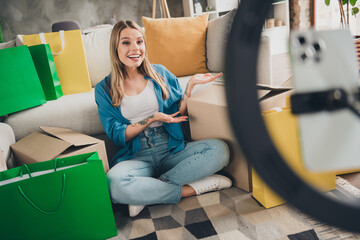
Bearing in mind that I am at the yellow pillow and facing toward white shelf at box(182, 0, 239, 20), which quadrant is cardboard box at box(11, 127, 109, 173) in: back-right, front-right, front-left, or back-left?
back-left

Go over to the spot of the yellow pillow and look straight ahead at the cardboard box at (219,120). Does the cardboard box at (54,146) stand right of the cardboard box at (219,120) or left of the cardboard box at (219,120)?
right

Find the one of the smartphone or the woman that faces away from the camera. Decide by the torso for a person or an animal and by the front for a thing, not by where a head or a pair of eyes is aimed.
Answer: the smartphone

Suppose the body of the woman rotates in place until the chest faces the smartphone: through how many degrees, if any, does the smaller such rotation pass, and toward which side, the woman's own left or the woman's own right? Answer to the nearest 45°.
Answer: approximately 45° to the woman's own right

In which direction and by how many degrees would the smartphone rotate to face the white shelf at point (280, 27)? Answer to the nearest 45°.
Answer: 0° — it already faces it

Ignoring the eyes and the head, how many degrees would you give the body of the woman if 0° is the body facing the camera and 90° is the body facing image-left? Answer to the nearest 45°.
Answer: approximately 315°

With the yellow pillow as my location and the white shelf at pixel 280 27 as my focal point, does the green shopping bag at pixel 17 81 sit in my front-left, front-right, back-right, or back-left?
back-left

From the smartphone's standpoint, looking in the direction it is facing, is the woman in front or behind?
in front

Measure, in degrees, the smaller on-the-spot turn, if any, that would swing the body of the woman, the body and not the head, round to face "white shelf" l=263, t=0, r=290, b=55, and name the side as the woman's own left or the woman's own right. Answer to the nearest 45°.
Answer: approximately 90° to the woman's own left

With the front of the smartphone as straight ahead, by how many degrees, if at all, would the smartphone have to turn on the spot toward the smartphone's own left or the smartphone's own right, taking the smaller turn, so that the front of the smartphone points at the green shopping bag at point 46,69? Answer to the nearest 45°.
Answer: approximately 45° to the smartphone's own left
